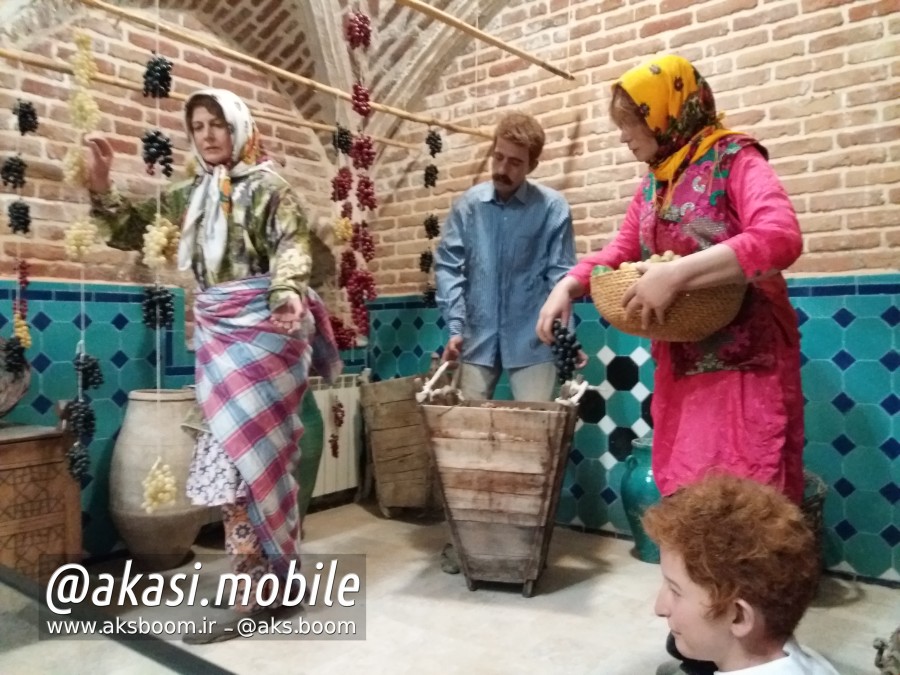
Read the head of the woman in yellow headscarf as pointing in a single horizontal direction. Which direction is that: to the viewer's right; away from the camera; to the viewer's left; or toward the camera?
to the viewer's left

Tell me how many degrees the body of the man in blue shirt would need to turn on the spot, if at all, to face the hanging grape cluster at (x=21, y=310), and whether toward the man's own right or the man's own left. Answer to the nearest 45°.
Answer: approximately 90° to the man's own right

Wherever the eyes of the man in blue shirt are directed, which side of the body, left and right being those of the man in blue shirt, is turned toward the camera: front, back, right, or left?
front

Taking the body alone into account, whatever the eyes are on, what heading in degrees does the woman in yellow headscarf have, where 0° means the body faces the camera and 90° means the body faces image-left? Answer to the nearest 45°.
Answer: approximately 45°

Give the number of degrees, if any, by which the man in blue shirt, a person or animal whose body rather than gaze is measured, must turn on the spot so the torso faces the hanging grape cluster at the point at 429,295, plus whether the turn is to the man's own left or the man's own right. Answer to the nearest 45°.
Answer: approximately 135° to the man's own right

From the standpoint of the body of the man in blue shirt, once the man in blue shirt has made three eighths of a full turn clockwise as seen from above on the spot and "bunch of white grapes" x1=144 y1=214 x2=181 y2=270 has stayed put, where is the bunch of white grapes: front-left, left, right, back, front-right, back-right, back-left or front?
left

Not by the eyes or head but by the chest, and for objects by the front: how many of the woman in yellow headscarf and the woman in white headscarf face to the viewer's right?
0

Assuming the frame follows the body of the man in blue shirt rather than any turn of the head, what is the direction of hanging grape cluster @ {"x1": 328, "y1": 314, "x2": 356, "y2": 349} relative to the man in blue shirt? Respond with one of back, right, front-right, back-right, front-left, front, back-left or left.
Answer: back-right

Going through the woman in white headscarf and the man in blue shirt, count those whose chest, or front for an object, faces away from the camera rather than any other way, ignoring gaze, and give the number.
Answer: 0

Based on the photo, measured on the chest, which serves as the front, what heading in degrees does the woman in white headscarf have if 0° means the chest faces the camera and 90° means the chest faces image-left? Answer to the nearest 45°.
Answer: approximately 45°

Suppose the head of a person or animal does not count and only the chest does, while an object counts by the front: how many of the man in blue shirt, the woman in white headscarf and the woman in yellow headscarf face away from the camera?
0

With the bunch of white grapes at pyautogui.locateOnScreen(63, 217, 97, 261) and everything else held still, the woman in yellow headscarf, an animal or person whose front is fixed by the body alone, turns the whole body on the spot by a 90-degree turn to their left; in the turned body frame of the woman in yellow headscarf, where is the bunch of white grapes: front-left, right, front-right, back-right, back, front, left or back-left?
back-right

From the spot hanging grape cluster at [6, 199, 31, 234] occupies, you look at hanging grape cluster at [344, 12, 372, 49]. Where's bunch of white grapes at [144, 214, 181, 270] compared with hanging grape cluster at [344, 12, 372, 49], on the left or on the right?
right
